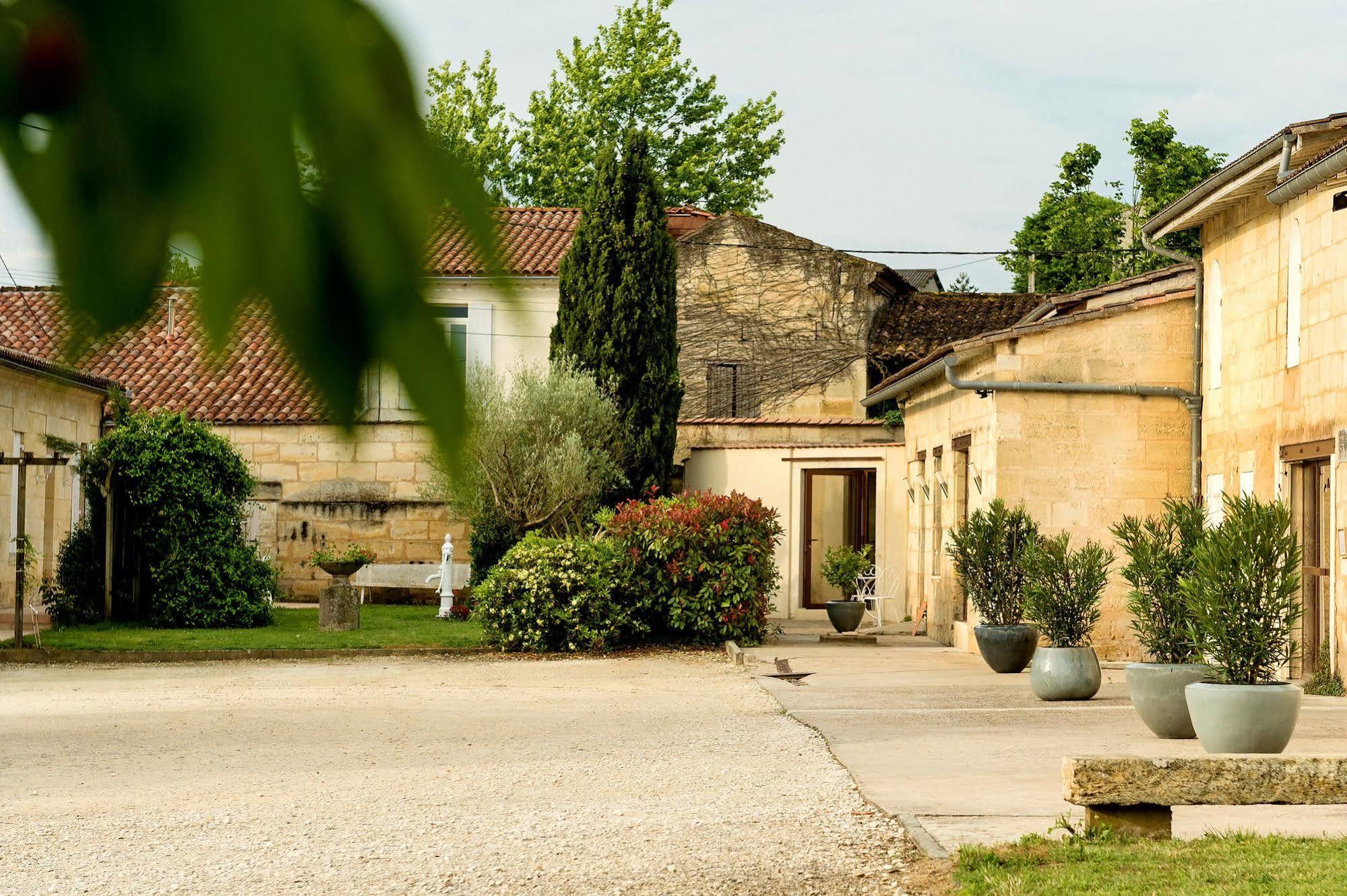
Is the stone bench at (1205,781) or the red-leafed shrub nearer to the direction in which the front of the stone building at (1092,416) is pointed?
the red-leafed shrub

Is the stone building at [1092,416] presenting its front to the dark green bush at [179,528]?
yes

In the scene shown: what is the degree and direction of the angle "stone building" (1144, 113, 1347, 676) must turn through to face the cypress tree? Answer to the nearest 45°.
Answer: approximately 90° to its right

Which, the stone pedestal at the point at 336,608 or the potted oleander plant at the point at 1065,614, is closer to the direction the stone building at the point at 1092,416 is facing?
the stone pedestal

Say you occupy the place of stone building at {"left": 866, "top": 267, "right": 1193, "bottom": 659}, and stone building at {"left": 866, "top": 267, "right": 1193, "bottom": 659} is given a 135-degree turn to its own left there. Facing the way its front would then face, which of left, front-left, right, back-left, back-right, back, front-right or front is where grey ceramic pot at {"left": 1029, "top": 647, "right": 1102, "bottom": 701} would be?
front-right

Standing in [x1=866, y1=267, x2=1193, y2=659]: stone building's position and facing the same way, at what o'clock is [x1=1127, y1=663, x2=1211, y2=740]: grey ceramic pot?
The grey ceramic pot is roughly at 9 o'clock from the stone building.

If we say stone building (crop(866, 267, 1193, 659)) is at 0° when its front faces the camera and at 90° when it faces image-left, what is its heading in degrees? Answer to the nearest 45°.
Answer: approximately 90°

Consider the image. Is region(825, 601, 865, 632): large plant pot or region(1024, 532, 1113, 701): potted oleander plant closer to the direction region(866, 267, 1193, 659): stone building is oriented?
the large plant pot

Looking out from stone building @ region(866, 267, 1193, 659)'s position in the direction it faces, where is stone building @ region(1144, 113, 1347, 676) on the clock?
stone building @ region(1144, 113, 1347, 676) is roughly at 8 o'clock from stone building @ region(866, 267, 1193, 659).

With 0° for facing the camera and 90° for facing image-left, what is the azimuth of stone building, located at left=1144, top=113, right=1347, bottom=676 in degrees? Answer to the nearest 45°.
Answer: approximately 45°

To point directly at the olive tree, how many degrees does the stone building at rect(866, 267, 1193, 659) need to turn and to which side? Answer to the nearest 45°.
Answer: approximately 45° to its right

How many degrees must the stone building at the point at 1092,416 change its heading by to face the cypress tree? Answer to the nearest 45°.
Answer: approximately 45° to its right
